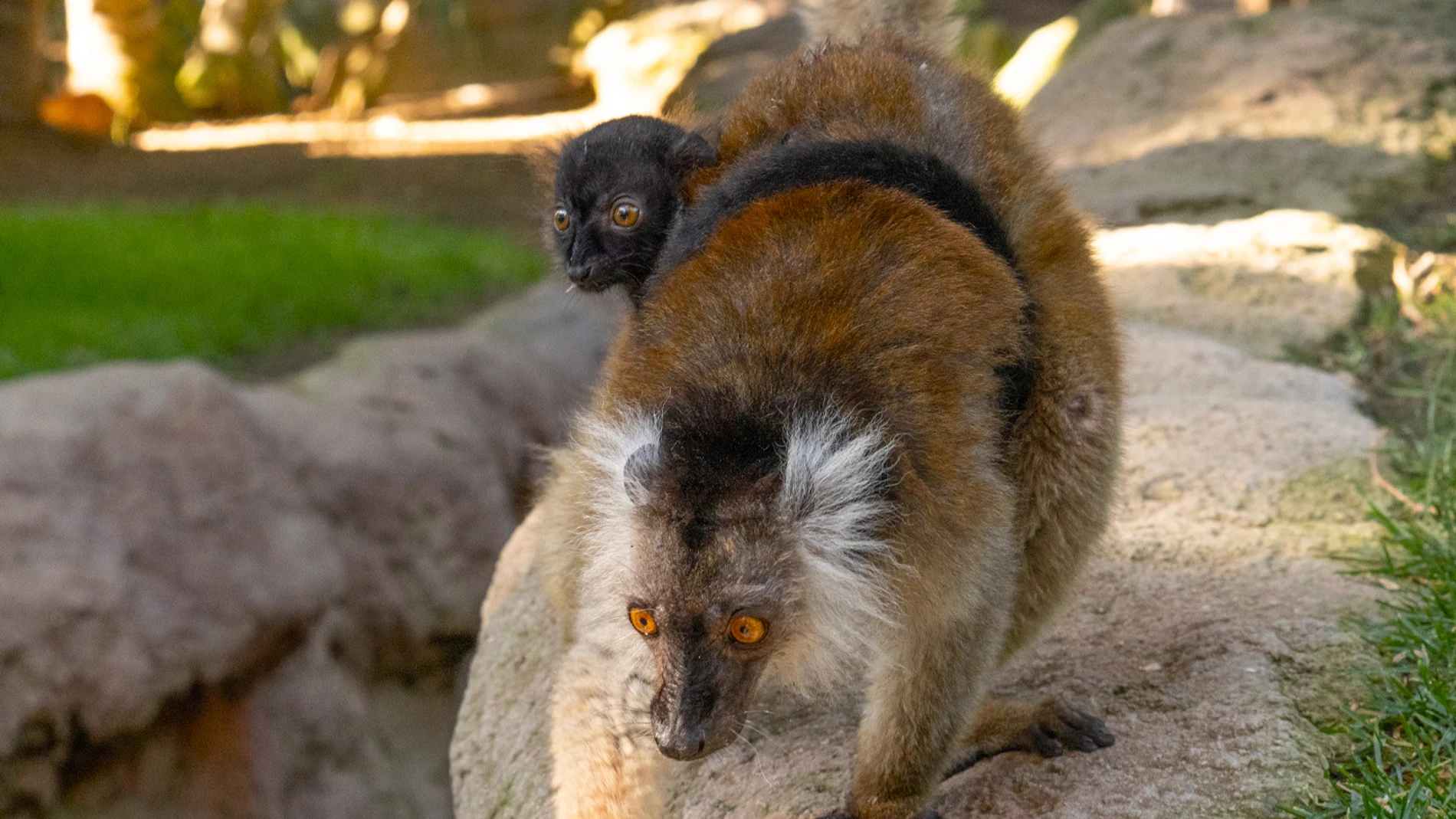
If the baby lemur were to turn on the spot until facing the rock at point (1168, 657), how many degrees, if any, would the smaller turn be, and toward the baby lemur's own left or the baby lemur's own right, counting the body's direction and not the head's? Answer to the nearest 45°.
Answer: approximately 90° to the baby lemur's own left

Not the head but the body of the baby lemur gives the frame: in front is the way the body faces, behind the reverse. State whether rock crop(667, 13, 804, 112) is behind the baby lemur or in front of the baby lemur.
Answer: behind

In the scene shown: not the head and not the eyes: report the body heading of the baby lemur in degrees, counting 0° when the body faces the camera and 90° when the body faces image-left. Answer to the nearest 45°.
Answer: approximately 45°

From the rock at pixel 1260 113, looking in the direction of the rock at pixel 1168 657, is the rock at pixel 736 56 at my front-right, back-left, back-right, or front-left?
back-right

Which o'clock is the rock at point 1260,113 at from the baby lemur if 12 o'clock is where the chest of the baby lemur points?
The rock is roughly at 6 o'clock from the baby lemur.
